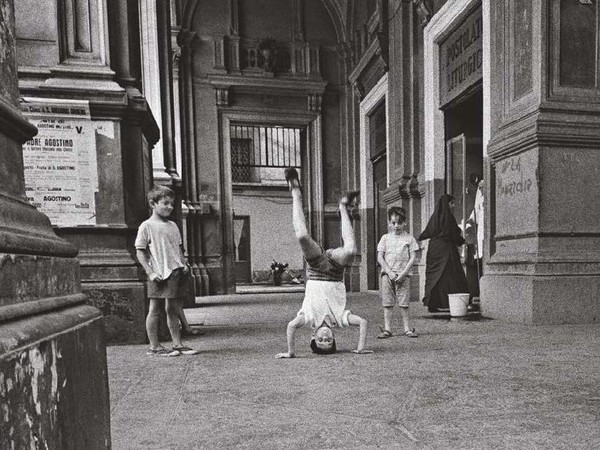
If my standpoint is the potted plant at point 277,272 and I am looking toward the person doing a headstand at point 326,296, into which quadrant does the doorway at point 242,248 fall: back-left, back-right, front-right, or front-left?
back-right

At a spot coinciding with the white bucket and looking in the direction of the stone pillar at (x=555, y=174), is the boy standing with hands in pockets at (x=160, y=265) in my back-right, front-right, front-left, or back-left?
back-right
